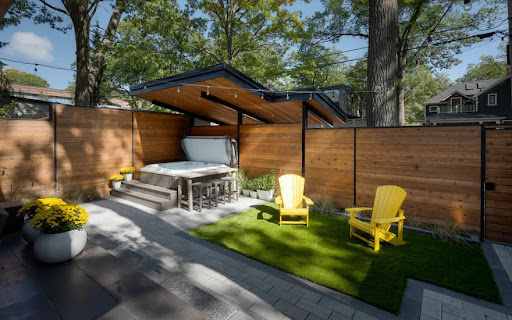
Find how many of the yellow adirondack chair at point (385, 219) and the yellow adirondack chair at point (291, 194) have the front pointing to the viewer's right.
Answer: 0

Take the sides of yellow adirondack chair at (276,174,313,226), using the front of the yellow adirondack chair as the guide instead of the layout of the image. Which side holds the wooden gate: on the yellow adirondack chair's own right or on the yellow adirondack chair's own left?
on the yellow adirondack chair's own left

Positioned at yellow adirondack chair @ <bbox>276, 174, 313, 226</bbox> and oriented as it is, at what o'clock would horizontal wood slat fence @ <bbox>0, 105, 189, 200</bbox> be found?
The horizontal wood slat fence is roughly at 3 o'clock from the yellow adirondack chair.

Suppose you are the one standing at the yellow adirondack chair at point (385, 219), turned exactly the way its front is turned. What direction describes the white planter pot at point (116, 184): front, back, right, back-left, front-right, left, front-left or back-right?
front-right

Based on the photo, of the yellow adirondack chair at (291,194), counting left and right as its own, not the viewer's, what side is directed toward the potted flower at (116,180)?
right

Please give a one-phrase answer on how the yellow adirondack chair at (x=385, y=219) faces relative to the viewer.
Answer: facing the viewer and to the left of the viewer

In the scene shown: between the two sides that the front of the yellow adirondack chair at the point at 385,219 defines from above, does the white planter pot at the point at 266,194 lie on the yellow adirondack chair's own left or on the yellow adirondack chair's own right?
on the yellow adirondack chair's own right

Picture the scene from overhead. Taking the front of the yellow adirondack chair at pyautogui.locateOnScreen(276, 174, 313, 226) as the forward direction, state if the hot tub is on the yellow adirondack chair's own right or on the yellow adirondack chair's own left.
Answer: on the yellow adirondack chair's own right

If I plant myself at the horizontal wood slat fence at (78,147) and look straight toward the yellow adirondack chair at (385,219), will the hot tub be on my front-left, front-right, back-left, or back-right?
front-left

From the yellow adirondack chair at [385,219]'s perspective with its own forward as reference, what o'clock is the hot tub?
The hot tub is roughly at 2 o'clock from the yellow adirondack chair.

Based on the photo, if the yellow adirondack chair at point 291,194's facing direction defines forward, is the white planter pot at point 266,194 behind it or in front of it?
behind

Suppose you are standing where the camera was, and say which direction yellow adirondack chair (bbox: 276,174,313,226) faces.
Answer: facing the viewer

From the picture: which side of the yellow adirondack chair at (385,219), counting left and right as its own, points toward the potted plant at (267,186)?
right
